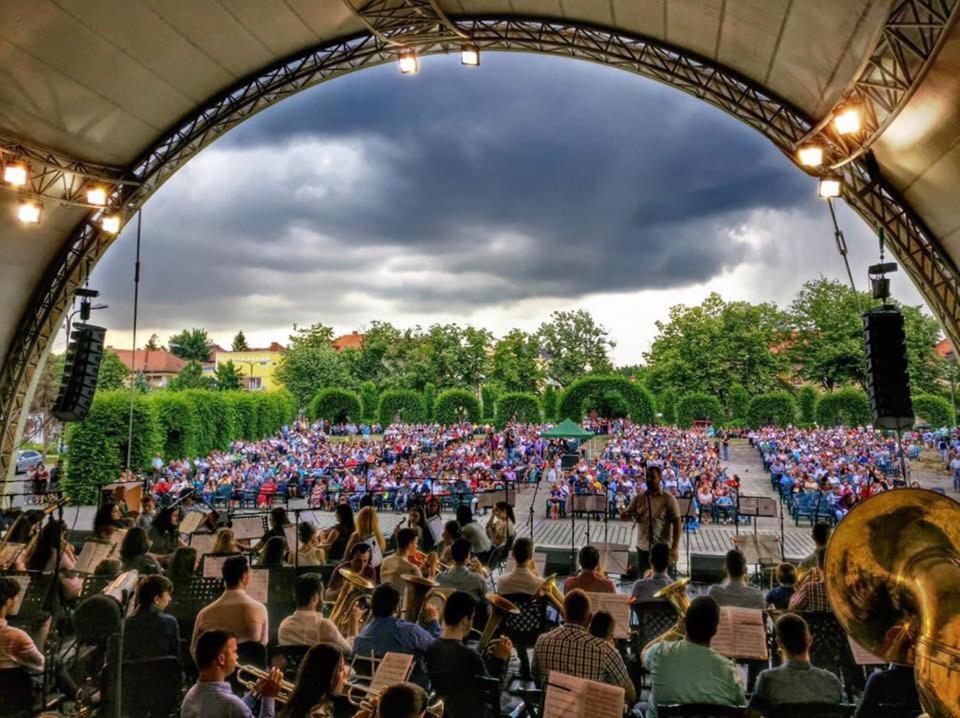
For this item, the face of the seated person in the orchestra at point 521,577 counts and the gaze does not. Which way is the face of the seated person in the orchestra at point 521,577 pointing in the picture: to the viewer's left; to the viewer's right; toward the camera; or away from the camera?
away from the camera

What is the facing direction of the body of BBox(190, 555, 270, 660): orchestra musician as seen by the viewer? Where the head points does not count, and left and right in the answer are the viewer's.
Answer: facing away from the viewer

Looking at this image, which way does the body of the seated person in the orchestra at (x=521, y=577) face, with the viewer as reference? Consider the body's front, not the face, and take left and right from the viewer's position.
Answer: facing away from the viewer

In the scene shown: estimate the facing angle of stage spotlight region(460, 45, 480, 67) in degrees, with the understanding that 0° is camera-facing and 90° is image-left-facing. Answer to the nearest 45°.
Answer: approximately 0°

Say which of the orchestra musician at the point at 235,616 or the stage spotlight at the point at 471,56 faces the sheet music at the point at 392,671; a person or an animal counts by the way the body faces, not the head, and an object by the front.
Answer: the stage spotlight

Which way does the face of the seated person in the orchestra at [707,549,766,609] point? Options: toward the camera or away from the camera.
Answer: away from the camera

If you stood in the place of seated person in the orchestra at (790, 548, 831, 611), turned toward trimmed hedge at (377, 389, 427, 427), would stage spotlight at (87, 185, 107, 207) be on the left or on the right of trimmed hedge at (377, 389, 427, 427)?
left

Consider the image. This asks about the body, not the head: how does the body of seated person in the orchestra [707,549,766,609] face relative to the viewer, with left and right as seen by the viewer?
facing away from the viewer

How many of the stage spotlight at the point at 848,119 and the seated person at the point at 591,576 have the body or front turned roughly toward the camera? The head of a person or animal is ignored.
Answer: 1

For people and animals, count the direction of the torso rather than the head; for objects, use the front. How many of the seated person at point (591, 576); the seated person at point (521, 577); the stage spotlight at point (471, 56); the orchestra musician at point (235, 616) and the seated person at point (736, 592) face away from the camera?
4

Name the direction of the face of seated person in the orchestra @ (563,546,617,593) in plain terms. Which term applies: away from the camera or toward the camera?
away from the camera

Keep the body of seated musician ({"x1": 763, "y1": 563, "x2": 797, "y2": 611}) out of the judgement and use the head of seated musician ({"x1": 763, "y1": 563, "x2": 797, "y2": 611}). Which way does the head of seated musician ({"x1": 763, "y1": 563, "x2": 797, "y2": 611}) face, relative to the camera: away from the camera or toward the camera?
away from the camera
